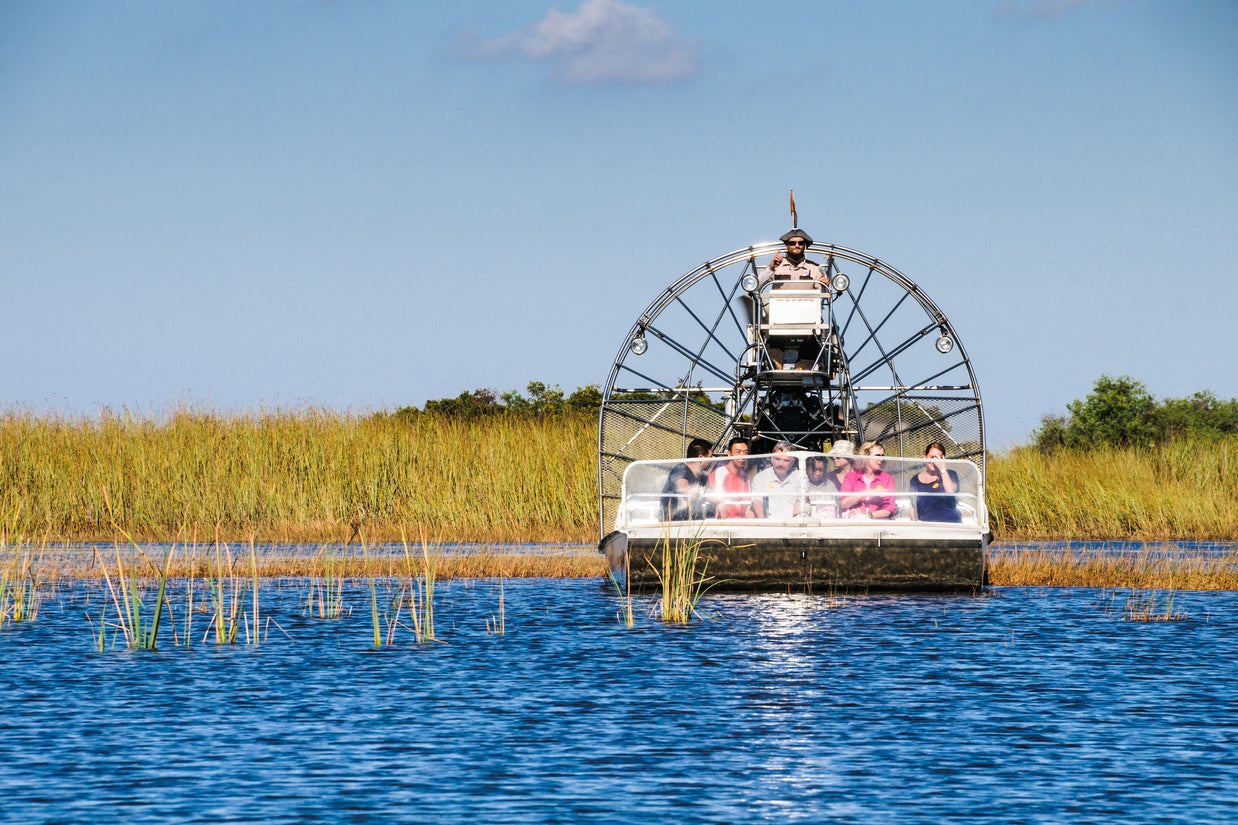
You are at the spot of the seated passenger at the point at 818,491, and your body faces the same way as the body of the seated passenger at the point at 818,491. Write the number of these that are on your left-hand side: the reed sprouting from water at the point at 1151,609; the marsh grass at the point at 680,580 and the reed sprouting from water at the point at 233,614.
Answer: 1

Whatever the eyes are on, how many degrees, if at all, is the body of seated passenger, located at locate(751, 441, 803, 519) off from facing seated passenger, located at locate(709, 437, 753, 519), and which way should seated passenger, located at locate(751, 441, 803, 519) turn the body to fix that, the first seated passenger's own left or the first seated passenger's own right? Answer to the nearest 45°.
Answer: approximately 90° to the first seated passenger's own right

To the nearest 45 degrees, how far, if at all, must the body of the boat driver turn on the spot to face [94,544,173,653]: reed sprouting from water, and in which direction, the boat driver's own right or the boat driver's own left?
approximately 45° to the boat driver's own right

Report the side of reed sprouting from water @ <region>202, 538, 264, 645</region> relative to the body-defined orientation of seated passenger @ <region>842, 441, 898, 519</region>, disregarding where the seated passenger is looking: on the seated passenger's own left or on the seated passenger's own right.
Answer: on the seated passenger's own right

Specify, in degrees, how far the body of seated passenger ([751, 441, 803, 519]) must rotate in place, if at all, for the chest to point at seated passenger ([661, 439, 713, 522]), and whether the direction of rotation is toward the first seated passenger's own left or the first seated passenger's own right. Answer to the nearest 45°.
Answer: approximately 90° to the first seated passenger's own right

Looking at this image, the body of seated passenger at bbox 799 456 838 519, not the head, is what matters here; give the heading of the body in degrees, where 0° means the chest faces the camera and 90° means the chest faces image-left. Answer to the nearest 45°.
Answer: approximately 0°

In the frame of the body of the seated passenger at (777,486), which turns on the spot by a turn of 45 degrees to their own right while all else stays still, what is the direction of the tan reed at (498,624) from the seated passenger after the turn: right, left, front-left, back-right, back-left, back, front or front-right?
front

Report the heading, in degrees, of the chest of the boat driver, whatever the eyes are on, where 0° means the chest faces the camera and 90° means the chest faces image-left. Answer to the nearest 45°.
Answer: approximately 0°
